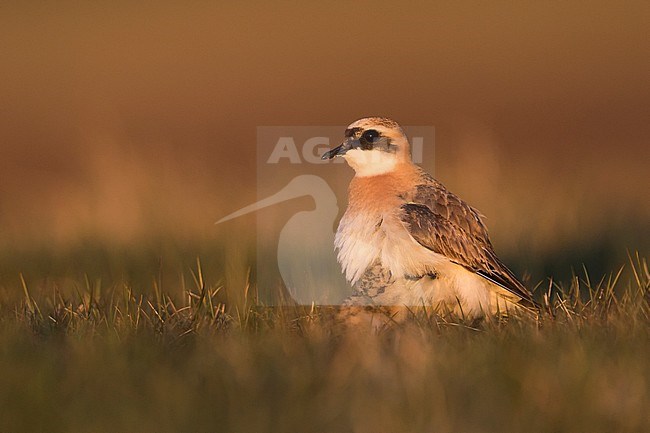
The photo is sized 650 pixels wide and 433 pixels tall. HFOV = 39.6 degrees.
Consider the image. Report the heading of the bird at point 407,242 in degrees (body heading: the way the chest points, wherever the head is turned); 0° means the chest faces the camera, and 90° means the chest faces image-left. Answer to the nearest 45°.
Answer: approximately 90°
